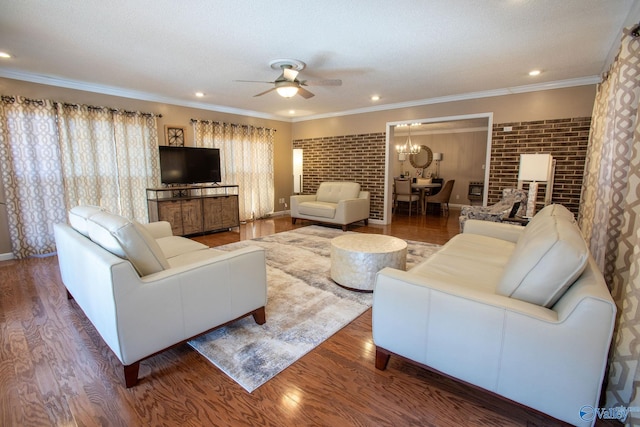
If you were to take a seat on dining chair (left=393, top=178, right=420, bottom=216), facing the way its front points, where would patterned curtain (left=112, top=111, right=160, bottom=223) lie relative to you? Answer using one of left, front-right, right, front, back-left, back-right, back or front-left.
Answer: back

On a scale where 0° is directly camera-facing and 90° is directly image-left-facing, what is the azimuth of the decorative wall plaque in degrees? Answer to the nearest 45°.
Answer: approximately 315°

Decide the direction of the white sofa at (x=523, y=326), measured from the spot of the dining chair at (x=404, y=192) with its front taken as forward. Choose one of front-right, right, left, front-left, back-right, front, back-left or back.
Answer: back-right

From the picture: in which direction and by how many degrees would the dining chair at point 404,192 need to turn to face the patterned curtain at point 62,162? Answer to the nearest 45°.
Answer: approximately 180°

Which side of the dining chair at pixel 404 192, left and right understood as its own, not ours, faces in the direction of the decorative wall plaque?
back

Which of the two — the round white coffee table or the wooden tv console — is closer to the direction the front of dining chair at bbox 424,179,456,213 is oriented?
the wooden tv console

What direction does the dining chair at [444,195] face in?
to the viewer's left

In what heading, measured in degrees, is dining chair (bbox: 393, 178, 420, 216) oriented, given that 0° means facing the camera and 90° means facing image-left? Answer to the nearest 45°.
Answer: approximately 225°

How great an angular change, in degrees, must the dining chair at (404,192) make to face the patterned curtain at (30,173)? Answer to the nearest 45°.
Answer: approximately 180°

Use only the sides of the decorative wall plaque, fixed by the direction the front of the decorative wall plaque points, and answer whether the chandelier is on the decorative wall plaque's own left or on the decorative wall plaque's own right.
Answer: on the decorative wall plaque's own left

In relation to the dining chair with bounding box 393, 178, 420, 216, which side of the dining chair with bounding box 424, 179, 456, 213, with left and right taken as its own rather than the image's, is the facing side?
front

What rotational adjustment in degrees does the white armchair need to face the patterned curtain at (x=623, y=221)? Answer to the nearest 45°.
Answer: approximately 90° to its left

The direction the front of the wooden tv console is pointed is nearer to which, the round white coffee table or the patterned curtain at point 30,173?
the round white coffee table

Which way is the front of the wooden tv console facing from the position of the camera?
facing the viewer and to the right of the viewer

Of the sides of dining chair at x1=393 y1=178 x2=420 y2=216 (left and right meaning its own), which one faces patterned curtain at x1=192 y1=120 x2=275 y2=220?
back
